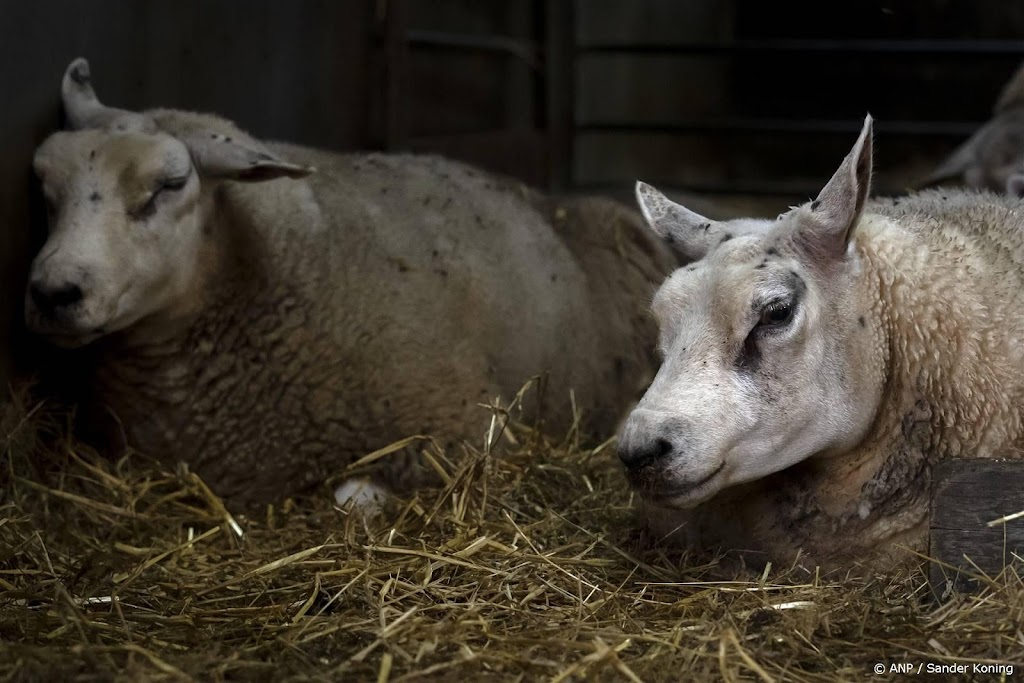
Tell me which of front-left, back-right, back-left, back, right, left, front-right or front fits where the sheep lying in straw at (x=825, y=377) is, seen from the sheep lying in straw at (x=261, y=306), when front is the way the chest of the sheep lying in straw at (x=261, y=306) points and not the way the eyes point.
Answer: left

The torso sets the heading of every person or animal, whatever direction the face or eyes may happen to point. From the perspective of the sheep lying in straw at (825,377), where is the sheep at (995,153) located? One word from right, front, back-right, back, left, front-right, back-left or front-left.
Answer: back-right

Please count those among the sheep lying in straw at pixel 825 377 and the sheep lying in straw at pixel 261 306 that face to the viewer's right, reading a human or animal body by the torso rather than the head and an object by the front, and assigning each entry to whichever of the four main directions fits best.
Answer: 0

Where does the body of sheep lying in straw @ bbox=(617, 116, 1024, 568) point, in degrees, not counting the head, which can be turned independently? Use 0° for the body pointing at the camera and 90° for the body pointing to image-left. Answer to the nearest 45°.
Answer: approximately 45°

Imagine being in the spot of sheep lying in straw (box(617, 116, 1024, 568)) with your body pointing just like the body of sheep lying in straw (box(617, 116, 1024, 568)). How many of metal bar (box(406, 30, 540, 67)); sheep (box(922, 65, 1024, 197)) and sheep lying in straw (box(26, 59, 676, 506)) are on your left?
0

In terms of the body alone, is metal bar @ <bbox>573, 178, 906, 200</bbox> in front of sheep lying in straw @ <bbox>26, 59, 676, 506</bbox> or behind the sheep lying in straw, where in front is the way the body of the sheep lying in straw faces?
behind

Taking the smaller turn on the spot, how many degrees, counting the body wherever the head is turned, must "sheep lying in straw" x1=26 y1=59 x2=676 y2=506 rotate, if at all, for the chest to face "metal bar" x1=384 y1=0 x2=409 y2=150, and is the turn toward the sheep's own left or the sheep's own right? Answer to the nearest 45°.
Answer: approximately 135° to the sheep's own right

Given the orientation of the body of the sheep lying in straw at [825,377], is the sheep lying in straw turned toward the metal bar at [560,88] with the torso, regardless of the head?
no

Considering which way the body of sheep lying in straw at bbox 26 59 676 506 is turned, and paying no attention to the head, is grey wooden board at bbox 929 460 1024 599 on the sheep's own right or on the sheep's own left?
on the sheep's own left

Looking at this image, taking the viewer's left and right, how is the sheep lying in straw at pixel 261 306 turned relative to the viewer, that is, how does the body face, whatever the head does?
facing the viewer and to the left of the viewer

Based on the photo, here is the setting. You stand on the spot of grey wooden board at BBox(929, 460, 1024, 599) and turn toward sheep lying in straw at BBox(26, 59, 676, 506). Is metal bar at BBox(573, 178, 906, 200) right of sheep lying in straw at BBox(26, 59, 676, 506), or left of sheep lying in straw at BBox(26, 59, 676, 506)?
right

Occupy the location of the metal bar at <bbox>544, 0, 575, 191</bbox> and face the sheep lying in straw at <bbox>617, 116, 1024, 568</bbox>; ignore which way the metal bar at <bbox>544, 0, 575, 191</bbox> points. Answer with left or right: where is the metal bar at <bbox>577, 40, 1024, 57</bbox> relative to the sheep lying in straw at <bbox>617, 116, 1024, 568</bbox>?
left

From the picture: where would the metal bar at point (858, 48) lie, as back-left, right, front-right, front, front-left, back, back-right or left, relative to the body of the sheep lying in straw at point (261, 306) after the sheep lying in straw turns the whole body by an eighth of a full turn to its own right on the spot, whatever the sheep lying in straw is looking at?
back-right

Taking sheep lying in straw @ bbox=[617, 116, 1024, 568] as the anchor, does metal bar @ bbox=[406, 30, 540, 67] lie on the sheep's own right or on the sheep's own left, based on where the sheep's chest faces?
on the sheep's own right

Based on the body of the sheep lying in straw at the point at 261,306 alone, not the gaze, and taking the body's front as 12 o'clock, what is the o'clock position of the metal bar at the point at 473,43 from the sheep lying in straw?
The metal bar is roughly at 5 o'clock from the sheep lying in straw.

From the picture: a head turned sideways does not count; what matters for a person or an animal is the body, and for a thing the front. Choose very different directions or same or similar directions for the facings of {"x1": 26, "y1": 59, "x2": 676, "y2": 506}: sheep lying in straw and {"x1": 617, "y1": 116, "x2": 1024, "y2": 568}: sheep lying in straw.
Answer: same or similar directions

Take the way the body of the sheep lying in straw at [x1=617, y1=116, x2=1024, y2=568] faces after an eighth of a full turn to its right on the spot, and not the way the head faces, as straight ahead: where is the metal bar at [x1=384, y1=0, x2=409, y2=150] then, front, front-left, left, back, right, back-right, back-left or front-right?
front-right
